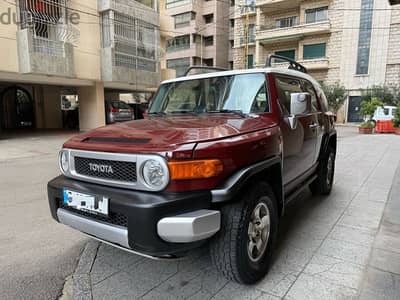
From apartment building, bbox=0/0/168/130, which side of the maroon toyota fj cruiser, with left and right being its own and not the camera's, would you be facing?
right

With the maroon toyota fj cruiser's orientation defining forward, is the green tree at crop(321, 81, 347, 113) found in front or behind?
behind

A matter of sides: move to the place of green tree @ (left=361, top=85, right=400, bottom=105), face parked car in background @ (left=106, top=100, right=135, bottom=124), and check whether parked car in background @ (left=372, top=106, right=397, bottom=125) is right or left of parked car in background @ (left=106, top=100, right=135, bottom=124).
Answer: left

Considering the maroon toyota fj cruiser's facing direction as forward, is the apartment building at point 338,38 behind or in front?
behind

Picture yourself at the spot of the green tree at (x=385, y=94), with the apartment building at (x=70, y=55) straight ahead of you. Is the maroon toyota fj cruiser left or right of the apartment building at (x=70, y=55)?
left

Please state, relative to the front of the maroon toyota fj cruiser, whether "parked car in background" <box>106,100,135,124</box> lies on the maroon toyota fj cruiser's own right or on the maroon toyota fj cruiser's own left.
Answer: on the maroon toyota fj cruiser's own right

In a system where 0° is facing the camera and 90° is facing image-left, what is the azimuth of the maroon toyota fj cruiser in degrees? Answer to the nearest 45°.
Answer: approximately 45°

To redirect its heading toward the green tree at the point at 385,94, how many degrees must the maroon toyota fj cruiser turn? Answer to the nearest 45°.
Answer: approximately 180°

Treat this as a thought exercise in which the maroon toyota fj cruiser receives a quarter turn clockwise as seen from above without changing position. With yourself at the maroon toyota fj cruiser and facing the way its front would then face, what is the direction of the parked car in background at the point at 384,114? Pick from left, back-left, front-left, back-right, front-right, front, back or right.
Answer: right

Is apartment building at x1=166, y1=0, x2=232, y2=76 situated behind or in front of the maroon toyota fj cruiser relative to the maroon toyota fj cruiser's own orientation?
behind

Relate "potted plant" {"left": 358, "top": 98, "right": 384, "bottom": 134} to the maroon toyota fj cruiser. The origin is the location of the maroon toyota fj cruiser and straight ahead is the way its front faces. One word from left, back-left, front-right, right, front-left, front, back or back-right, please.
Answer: back

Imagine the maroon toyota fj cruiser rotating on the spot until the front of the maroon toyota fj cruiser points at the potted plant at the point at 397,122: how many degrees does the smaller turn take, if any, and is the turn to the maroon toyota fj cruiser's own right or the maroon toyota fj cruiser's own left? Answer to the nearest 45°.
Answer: approximately 180°
